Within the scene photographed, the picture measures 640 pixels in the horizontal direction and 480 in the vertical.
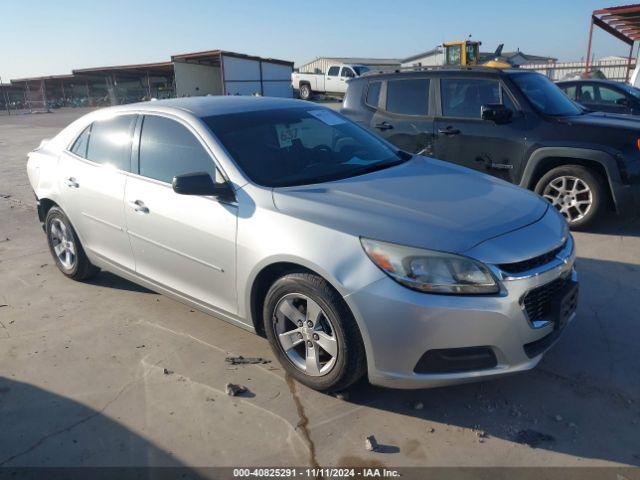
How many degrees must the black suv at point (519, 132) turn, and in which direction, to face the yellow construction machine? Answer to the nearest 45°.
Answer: approximately 135° to its left

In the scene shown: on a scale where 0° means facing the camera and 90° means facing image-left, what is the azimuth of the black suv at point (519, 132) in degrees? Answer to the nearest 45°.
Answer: approximately 315°

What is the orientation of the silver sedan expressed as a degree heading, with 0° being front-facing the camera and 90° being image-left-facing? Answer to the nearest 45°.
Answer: approximately 315°

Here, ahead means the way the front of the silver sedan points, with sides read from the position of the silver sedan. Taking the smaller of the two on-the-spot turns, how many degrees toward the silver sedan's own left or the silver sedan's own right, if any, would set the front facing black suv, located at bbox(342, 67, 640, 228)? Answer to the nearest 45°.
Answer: approximately 90° to the silver sedan's own left

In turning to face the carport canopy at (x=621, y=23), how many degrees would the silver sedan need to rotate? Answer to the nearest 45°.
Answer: approximately 90° to its left
